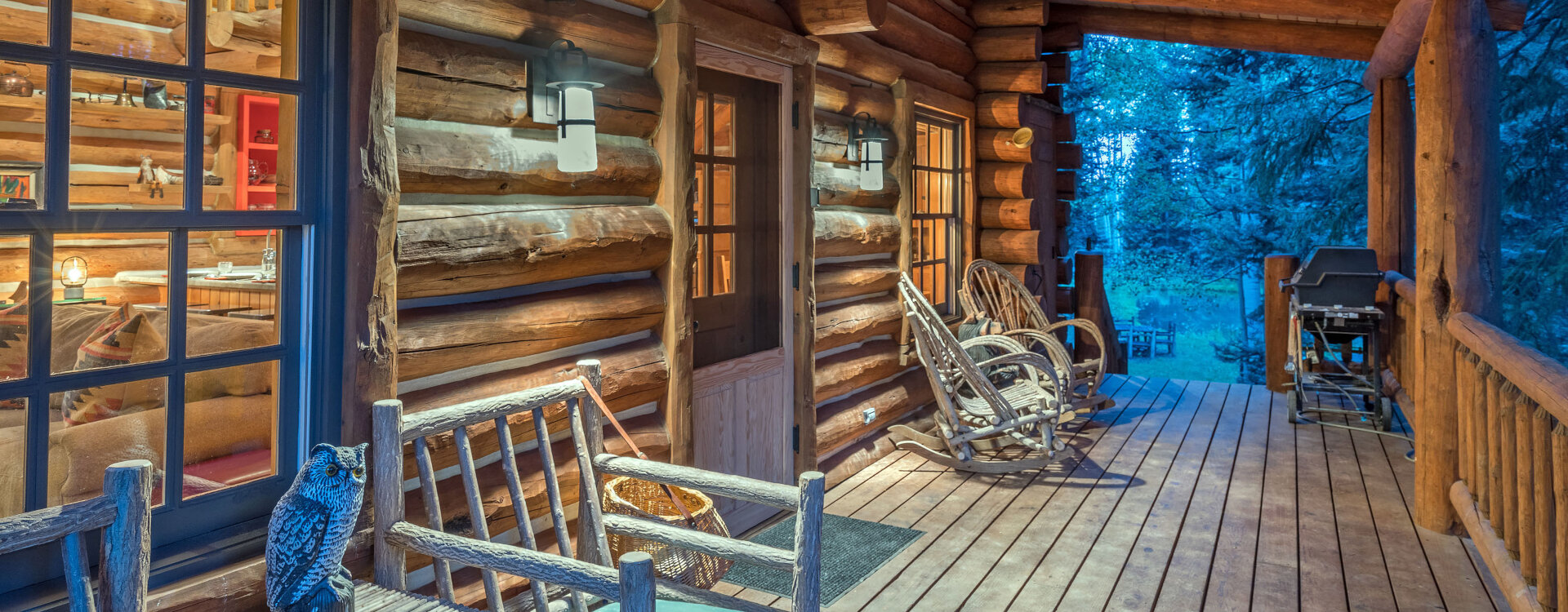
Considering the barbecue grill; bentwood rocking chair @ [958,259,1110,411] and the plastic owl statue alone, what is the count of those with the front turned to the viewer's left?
1

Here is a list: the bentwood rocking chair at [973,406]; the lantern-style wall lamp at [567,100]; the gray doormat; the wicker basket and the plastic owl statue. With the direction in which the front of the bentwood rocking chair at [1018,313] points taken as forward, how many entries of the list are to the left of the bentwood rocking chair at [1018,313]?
0

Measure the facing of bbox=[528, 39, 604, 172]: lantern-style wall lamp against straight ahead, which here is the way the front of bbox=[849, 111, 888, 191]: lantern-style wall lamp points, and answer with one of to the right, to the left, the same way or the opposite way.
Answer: the same way

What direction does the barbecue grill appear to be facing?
to the viewer's left

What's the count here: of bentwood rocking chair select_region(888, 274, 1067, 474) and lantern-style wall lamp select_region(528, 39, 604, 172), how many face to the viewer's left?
0

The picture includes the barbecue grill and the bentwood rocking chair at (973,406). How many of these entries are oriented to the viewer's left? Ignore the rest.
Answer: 1

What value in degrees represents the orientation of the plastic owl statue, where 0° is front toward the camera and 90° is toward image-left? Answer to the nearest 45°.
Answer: approximately 315°

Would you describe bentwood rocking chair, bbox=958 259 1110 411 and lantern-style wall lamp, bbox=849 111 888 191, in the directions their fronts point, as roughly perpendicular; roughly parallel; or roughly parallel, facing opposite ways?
roughly parallel

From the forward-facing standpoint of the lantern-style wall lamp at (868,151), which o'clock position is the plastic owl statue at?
The plastic owl statue is roughly at 2 o'clock from the lantern-style wall lamp.

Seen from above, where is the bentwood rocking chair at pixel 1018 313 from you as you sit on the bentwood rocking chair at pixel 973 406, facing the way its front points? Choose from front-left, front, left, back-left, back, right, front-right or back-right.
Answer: left

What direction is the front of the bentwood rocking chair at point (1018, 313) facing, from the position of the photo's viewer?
facing the viewer and to the right of the viewer

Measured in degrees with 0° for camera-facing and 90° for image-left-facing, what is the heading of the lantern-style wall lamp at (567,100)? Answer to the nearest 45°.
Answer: approximately 315°

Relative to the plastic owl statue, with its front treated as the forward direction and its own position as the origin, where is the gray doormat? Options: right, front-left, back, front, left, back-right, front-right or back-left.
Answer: left

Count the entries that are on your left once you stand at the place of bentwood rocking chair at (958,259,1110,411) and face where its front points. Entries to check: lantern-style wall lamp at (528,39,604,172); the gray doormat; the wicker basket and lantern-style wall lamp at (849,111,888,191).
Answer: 0

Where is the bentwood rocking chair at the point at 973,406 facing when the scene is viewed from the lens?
facing to the right of the viewer
